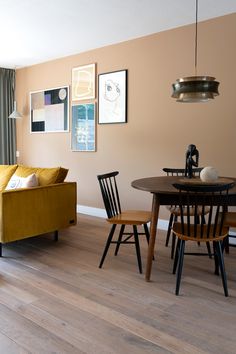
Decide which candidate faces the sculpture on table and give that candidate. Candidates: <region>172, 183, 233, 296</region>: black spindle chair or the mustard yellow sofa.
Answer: the black spindle chair

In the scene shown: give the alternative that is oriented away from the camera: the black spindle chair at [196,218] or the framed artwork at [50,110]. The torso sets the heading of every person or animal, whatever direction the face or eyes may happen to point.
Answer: the black spindle chair

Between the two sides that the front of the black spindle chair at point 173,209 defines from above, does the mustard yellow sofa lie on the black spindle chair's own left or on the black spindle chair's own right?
on the black spindle chair's own right

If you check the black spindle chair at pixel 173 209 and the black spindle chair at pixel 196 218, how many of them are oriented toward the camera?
1

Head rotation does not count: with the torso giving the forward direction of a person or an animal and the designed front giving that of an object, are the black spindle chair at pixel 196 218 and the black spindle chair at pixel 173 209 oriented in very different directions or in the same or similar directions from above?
very different directions

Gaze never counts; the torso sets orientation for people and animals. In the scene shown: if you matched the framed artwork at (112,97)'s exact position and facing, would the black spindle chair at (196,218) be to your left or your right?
on your left

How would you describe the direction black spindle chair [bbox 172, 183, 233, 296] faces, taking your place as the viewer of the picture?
facing away from the viewer
